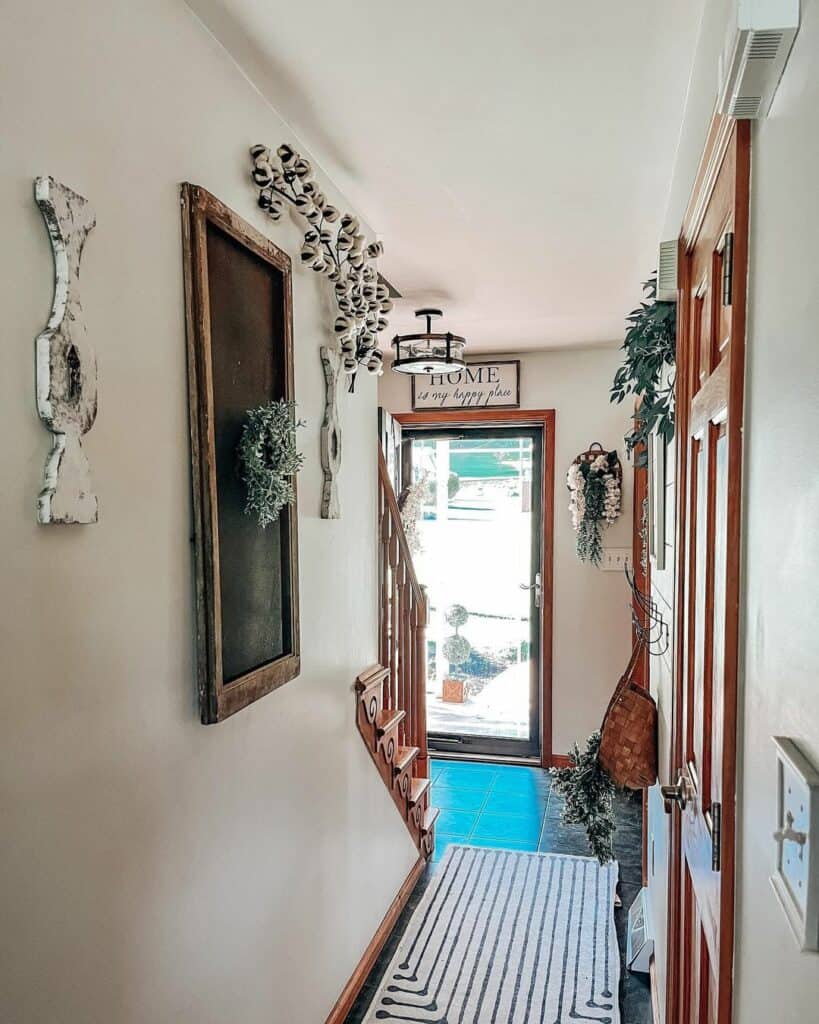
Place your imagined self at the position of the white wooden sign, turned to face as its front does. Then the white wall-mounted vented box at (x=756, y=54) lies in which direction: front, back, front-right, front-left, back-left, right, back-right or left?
front

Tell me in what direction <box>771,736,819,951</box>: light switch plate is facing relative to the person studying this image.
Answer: facing to the left of the viewer

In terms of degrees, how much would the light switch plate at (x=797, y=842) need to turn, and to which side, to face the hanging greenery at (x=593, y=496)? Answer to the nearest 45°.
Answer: approximately 90° to its right

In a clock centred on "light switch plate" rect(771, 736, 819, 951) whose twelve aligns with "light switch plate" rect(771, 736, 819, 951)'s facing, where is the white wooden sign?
The white wooden sign is roughly at 2 o'clock from the light switch plate.

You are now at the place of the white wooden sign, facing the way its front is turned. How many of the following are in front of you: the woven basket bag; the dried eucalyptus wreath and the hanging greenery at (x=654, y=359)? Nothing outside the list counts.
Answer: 3

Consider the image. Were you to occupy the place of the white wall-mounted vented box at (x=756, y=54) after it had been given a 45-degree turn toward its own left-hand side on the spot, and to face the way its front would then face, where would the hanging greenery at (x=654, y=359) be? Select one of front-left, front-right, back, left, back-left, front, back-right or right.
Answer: back-right

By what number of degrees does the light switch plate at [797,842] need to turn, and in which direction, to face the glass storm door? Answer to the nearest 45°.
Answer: approximately 45° to its right

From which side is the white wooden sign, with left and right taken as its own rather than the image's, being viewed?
front

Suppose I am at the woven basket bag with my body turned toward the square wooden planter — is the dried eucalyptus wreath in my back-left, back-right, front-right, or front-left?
back-left

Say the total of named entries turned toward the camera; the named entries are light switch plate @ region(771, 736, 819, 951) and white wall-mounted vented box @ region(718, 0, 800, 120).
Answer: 0

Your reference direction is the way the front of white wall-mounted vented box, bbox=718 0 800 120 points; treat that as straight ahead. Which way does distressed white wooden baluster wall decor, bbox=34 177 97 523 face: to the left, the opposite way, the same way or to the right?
the opposite way

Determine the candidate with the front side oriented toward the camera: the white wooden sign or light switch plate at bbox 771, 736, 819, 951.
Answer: the white wooden sign

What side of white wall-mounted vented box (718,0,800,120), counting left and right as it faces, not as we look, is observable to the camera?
left

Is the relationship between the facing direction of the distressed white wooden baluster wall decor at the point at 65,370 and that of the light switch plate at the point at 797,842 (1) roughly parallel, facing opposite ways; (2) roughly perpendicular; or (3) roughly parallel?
roughly parallel, facing opposite ways

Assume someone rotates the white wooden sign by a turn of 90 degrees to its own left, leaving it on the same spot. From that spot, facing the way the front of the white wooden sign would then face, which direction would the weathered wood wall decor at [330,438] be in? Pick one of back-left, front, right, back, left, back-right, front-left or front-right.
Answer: right
